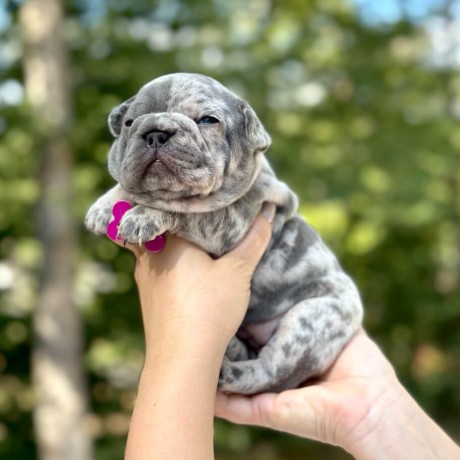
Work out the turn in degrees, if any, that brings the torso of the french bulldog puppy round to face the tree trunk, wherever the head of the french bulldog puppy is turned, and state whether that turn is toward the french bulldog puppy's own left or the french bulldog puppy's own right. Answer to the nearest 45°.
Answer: approximately 135° to the french bulldog puppy's own right

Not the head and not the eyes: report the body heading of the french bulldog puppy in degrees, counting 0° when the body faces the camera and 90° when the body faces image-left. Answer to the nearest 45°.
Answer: approximately 45°
